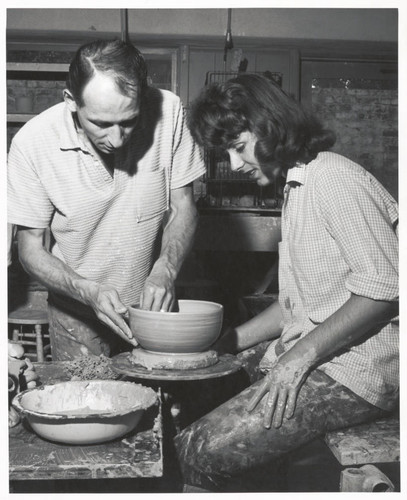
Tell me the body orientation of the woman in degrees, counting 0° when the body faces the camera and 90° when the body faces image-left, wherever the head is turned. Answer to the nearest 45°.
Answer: approximately 90°

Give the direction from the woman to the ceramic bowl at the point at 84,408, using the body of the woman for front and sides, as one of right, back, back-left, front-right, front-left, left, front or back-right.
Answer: front-left

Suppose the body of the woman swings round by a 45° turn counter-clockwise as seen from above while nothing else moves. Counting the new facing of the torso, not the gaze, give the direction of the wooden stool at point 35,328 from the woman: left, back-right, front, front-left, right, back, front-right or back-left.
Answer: right

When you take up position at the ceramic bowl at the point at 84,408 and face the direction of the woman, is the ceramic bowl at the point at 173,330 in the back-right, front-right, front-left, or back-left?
front-left

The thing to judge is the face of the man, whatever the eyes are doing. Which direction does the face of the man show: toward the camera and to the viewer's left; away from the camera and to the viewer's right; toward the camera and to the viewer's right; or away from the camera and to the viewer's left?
toward the camera and to the viewer's right

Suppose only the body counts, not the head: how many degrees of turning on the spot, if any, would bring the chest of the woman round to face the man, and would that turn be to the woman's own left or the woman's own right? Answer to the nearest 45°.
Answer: approximately 45° to the woman's own right
